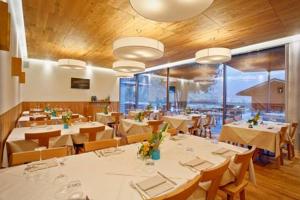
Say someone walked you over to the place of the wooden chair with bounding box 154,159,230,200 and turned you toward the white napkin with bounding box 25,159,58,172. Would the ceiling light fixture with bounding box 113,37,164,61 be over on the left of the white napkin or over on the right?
right

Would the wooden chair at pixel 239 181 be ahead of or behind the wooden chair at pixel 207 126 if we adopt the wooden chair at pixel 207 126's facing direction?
behind

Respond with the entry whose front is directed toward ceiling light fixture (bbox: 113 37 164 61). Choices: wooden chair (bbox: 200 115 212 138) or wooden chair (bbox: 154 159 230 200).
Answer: wooden chair (bbox: 154 159 230 200)

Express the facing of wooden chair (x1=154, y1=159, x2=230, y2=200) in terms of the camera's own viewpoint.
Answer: facing away from the viewer and to the left of the viewer
